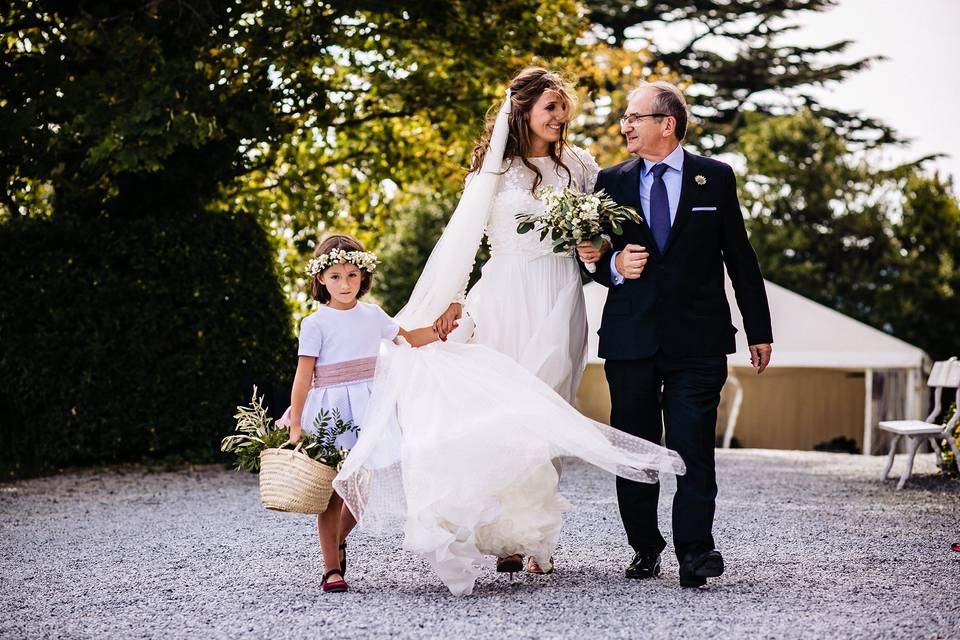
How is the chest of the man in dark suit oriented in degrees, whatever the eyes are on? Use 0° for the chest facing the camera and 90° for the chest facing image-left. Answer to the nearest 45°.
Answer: approximately 0°

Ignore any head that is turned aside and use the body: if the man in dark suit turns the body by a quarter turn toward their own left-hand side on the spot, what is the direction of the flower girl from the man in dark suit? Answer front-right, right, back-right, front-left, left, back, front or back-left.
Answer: back

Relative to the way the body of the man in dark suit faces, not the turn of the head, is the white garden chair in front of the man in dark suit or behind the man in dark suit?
behind

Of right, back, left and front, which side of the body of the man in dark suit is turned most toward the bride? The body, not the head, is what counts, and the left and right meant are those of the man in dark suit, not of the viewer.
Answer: right

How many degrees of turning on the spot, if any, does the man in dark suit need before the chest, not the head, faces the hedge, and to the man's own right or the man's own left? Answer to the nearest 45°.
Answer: approximately 135° to the man's own right

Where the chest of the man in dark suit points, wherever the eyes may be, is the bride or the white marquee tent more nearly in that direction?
the bride

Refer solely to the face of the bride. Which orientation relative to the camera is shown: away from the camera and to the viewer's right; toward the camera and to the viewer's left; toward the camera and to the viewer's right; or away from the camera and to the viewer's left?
toward the camera and to the viewer's right
